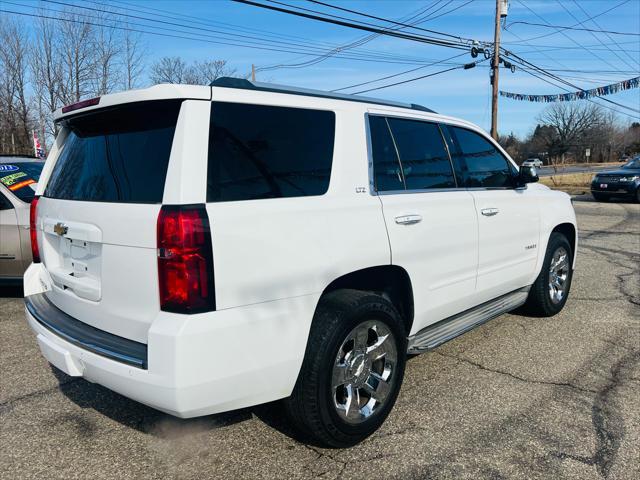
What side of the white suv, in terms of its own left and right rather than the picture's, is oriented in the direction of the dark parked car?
front

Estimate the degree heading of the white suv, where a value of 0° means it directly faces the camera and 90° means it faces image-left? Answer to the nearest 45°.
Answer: approximately 225°

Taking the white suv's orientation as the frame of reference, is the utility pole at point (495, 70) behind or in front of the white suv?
in front

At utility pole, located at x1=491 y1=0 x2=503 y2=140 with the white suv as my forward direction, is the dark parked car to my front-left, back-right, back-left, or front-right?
front-left

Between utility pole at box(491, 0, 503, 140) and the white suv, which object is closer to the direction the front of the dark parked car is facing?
the white suv

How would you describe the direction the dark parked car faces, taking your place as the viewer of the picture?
facing the viewer and to the left of the viewer

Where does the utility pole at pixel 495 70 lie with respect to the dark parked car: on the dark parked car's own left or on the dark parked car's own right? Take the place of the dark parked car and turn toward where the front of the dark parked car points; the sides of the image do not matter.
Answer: on the dark parked car's own right
